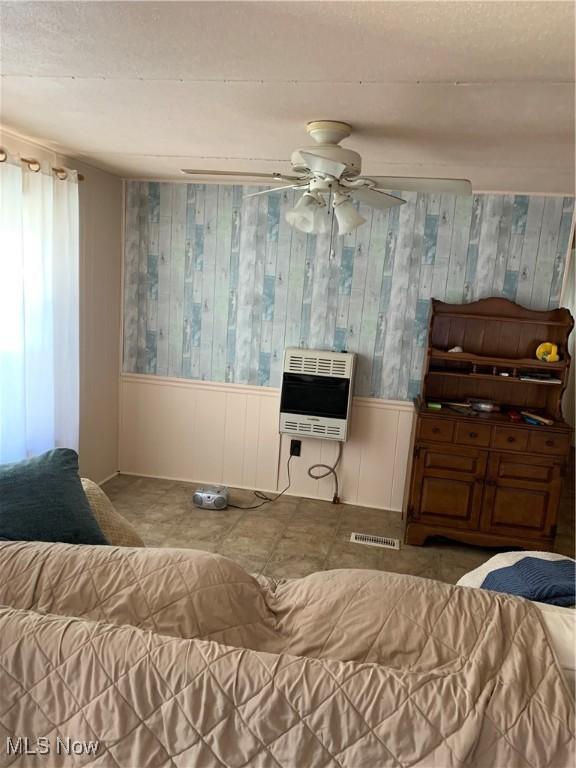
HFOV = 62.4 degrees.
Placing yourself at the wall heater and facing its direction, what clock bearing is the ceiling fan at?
The ceiling fan is roughly at 12 o'clock from the wall heater.

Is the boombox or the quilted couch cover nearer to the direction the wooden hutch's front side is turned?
the quilted couch cover

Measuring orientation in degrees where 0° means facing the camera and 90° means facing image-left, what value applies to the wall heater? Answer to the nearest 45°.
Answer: approximately 0°

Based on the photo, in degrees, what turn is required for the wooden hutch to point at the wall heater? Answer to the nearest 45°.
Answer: approximately 90° to its right

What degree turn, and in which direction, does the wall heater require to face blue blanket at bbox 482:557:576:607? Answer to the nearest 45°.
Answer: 0° — it already faces it

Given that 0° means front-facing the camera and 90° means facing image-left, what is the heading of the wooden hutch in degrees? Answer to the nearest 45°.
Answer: approximately 0°

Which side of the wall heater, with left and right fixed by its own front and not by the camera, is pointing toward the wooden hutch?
left

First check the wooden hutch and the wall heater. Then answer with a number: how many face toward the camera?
2

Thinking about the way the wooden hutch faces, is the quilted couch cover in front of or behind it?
in front
